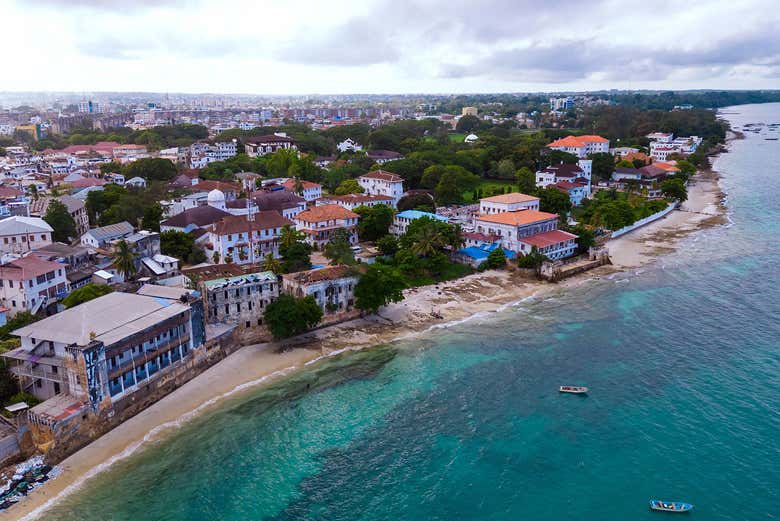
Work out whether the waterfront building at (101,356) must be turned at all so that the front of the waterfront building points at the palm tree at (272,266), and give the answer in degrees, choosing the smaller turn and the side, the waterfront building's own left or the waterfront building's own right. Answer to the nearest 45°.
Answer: approximately 90° to the waterfront building's own left

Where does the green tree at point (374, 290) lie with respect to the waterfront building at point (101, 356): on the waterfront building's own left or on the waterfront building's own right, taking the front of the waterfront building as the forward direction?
on the waterfront building's own left

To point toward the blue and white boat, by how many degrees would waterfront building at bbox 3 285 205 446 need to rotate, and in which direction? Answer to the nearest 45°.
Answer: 0° — it already faces it

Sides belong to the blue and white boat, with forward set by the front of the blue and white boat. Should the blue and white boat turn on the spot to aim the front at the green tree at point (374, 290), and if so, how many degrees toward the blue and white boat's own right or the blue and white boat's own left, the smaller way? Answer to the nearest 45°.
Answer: approximately 135° to the blue and white boat's own left

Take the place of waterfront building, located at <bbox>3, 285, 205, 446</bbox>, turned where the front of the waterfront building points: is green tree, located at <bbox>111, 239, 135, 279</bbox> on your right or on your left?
on your left

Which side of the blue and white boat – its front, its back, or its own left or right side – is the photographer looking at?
right

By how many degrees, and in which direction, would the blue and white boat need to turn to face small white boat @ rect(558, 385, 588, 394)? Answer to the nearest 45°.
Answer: approximately 135° to its left

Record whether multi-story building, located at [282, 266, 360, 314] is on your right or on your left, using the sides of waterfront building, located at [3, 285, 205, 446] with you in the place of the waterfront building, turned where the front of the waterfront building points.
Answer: on your left

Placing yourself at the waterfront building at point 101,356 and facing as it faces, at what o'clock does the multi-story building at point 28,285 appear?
The multi-story building is roughly at 7 o'clock from the waterfront building.
